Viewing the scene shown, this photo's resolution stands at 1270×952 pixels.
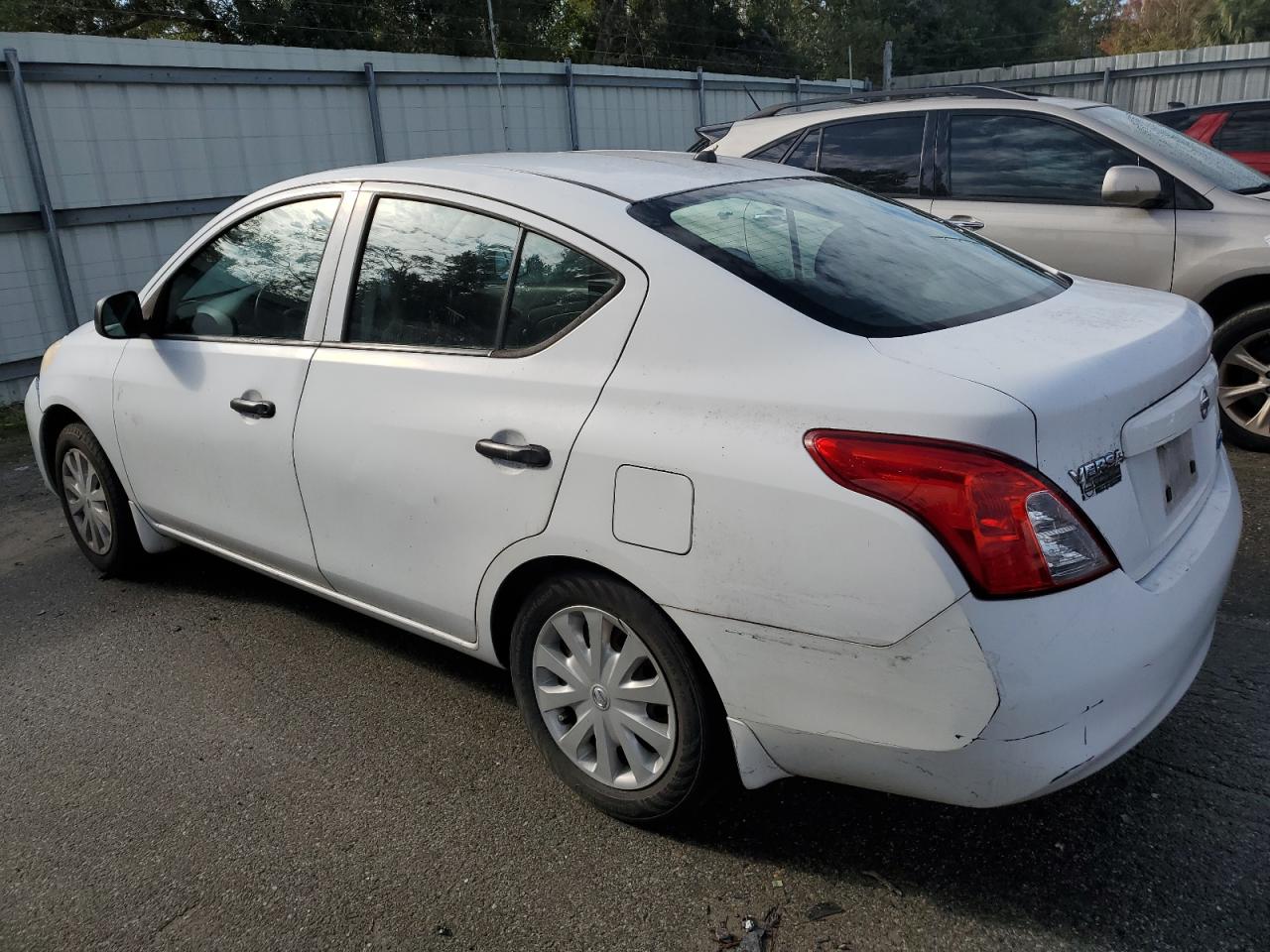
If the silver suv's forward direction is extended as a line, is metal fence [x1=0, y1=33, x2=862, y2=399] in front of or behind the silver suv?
behind

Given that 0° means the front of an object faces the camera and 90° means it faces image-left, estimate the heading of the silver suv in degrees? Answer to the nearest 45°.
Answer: approximately 315°

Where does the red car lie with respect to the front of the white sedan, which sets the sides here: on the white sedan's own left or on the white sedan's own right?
on the white sedan's own right

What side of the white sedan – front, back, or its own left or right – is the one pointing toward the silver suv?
right

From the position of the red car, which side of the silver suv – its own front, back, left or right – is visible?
left

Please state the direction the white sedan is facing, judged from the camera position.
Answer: facing away from the viewer and to the left of the viewer

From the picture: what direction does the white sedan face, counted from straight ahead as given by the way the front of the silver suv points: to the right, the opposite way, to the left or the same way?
the opposite way

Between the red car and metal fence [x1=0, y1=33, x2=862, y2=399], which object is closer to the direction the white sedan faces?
the metal fence

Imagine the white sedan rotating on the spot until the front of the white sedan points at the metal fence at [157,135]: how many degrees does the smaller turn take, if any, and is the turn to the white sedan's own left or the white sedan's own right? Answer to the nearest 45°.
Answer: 0° — it already faces it
